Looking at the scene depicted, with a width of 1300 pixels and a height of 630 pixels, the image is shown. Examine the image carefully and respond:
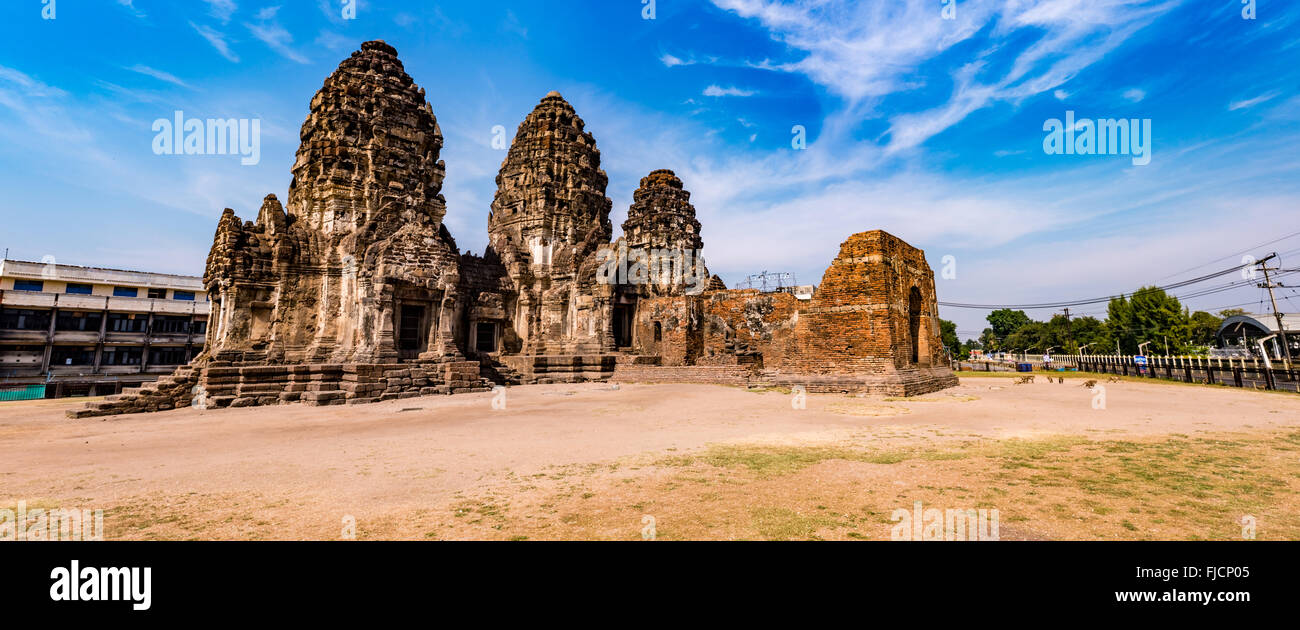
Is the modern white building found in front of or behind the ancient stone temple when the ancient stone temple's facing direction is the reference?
behind

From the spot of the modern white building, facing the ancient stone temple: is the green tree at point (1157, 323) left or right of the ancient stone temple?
left

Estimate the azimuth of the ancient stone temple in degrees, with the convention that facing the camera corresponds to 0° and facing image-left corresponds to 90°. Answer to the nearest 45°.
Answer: approximately 315°

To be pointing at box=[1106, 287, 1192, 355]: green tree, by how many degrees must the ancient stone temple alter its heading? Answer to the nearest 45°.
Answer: approximately 45° to its left

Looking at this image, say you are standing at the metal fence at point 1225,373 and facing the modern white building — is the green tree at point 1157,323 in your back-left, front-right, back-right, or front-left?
back-right

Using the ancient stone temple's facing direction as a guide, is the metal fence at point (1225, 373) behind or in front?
in front
